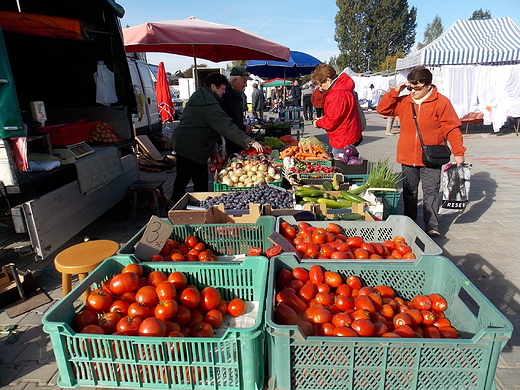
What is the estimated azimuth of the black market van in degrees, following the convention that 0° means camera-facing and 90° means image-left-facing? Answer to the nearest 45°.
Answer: approximately 135°

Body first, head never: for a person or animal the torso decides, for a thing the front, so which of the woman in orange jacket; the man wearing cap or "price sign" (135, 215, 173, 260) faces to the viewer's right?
the man wearing cap

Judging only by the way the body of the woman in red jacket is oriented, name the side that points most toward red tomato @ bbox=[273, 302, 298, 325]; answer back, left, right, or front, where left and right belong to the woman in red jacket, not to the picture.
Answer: left

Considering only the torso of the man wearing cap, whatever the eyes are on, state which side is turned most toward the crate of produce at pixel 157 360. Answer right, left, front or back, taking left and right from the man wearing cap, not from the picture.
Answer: right

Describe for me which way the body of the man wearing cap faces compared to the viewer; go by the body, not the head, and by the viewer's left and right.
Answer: facing to the right of the viewer

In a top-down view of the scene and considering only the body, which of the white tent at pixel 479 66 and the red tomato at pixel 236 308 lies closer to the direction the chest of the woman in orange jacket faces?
the red tomato

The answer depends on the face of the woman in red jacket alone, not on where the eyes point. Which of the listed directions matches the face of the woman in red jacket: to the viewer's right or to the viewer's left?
to the viewer's left

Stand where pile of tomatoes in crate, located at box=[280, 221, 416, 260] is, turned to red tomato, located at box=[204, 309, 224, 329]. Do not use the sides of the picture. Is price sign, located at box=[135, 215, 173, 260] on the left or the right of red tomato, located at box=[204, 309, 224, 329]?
right

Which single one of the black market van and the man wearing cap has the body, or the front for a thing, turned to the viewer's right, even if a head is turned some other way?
the man wearing cap

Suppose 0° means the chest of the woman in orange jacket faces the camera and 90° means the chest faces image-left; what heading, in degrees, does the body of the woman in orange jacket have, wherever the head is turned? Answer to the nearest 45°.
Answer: approximately 45°

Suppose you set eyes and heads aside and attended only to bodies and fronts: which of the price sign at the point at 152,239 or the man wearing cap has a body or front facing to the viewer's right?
the man wearing cap

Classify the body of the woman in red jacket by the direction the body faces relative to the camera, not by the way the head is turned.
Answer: to the viewer's left
